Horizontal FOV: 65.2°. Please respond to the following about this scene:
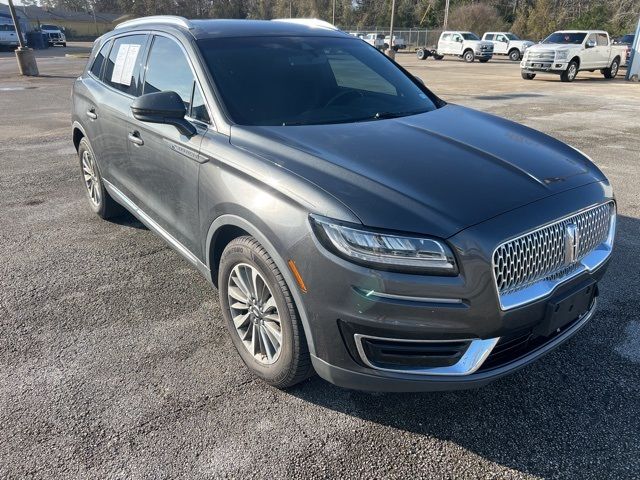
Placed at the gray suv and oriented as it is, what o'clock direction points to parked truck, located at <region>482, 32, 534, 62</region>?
The parked truck is roughly at 8 o'clock from the gray suv.

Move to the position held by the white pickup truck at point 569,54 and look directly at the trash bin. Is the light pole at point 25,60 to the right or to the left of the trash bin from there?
left

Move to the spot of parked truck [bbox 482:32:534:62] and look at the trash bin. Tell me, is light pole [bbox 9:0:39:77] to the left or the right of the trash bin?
left

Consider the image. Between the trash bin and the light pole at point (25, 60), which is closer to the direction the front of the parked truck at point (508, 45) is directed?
the light pole

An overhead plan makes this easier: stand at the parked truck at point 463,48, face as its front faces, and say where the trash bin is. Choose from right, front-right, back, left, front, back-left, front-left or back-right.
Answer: back-right

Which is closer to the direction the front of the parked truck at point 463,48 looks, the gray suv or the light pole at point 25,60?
the gray suv

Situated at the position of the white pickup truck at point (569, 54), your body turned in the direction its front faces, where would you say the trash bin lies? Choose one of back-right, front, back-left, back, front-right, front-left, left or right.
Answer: front-right

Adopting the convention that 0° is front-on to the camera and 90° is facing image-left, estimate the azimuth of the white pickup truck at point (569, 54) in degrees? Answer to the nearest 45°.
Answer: approximately 45°

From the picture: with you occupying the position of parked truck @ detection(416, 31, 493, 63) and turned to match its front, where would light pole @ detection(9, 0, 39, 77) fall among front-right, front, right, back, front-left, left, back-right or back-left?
right

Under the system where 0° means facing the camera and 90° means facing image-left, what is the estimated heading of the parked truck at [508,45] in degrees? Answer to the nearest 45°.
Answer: approximately 315°

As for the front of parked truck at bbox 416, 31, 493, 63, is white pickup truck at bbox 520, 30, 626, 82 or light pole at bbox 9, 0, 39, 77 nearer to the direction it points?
the white pickup truck

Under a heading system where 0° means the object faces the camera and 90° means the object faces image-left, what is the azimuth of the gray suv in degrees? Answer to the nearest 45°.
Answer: approximately 315°
